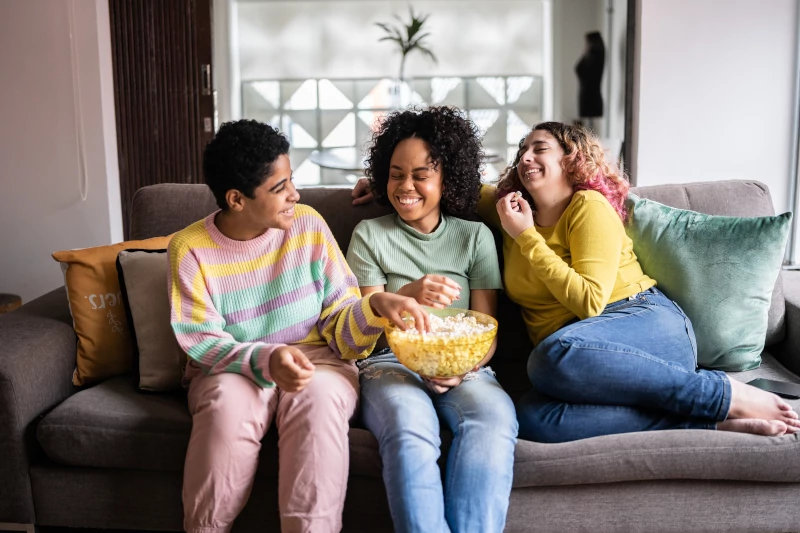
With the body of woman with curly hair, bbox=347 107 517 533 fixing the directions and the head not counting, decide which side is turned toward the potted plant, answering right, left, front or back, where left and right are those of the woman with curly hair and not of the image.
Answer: back

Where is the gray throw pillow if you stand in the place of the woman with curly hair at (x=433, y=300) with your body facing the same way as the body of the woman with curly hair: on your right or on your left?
on your right

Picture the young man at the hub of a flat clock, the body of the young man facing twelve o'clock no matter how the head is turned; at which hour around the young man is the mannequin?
The mannequin is roughly at 7 o'clock from the young man.

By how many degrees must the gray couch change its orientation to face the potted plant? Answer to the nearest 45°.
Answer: approximately 180°

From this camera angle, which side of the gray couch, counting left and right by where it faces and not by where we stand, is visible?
front

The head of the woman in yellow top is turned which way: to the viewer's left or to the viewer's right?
to the viewer's left

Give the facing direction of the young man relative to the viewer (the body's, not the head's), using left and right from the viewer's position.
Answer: facing the viewer
